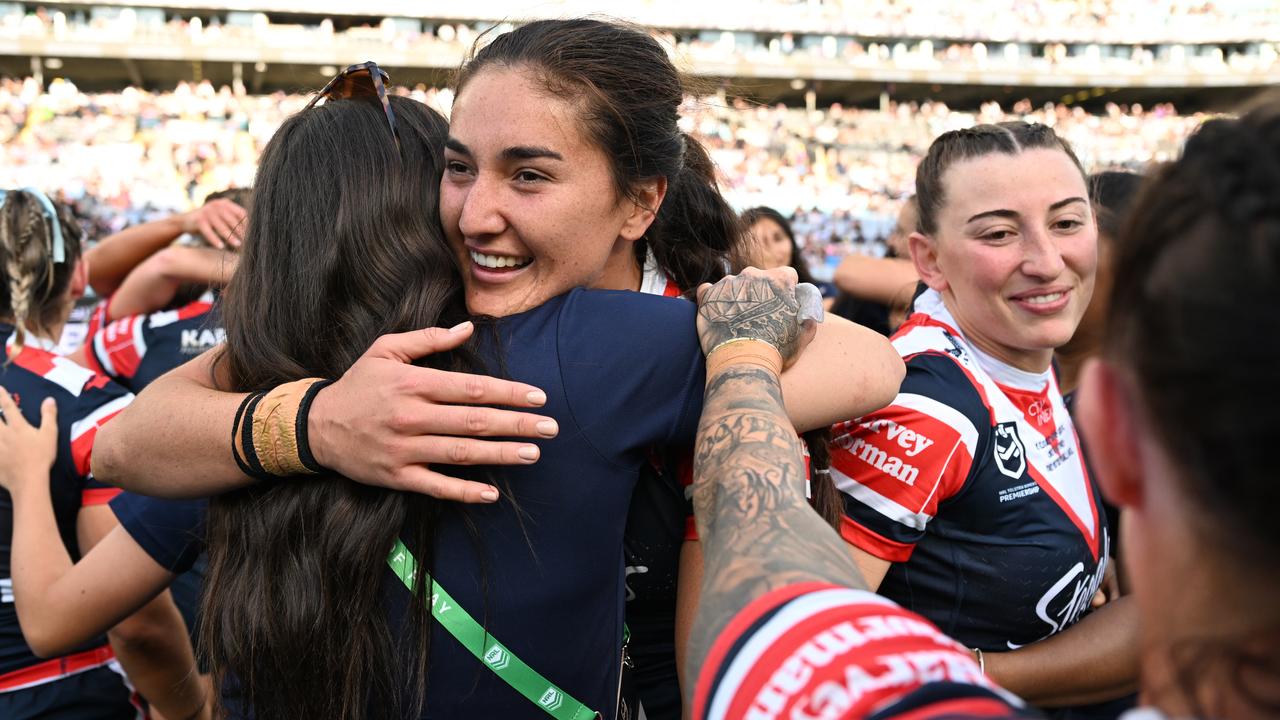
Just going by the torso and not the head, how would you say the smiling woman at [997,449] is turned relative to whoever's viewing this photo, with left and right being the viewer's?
facing the viewer and to the right of the viewer
